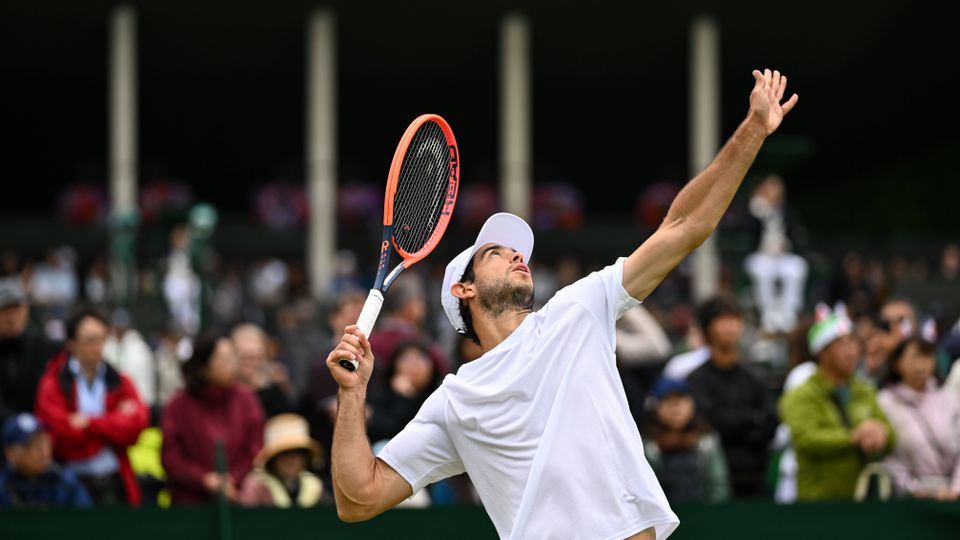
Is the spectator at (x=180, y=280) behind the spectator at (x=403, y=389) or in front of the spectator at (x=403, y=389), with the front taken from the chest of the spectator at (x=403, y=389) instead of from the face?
behind

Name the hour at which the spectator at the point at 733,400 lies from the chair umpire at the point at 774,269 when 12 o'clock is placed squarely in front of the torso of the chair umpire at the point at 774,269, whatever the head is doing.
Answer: the spectator at the point at 733,400 is roughly at 12 o'clock from the chair umpire at the point at 774,269.

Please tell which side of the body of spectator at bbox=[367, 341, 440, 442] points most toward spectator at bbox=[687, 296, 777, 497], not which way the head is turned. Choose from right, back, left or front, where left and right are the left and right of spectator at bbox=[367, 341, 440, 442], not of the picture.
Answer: left

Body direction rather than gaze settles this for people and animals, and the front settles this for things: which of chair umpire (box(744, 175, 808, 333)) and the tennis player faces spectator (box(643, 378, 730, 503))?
chair umpire (box(744, 175, 808, 333))

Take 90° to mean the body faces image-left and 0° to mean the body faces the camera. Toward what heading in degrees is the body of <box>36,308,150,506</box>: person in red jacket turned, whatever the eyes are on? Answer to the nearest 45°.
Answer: approximately 0°

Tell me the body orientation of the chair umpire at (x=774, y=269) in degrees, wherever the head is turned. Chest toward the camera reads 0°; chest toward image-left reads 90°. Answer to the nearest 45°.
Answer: approximately 0°

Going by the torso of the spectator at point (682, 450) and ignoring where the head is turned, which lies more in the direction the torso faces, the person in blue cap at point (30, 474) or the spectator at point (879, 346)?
the person in blue cap
